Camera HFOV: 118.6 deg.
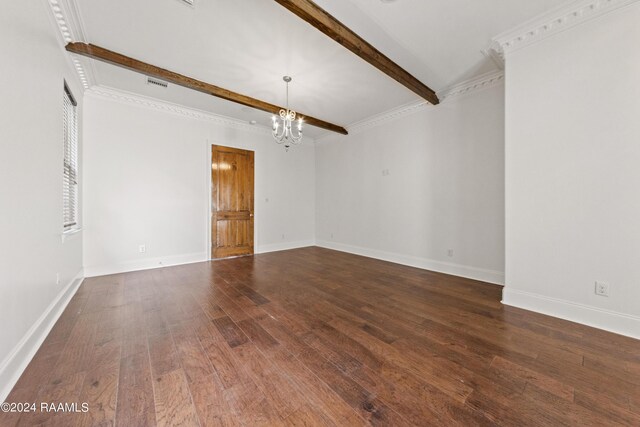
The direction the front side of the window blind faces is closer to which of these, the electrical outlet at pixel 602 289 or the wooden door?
the wooden door

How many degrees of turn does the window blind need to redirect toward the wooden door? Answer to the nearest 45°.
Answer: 0° — it already faces it

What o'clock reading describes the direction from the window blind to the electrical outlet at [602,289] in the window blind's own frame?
The electrical outlet is roughly at 2 o'clock from the window blind.

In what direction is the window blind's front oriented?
to the viewer's right
